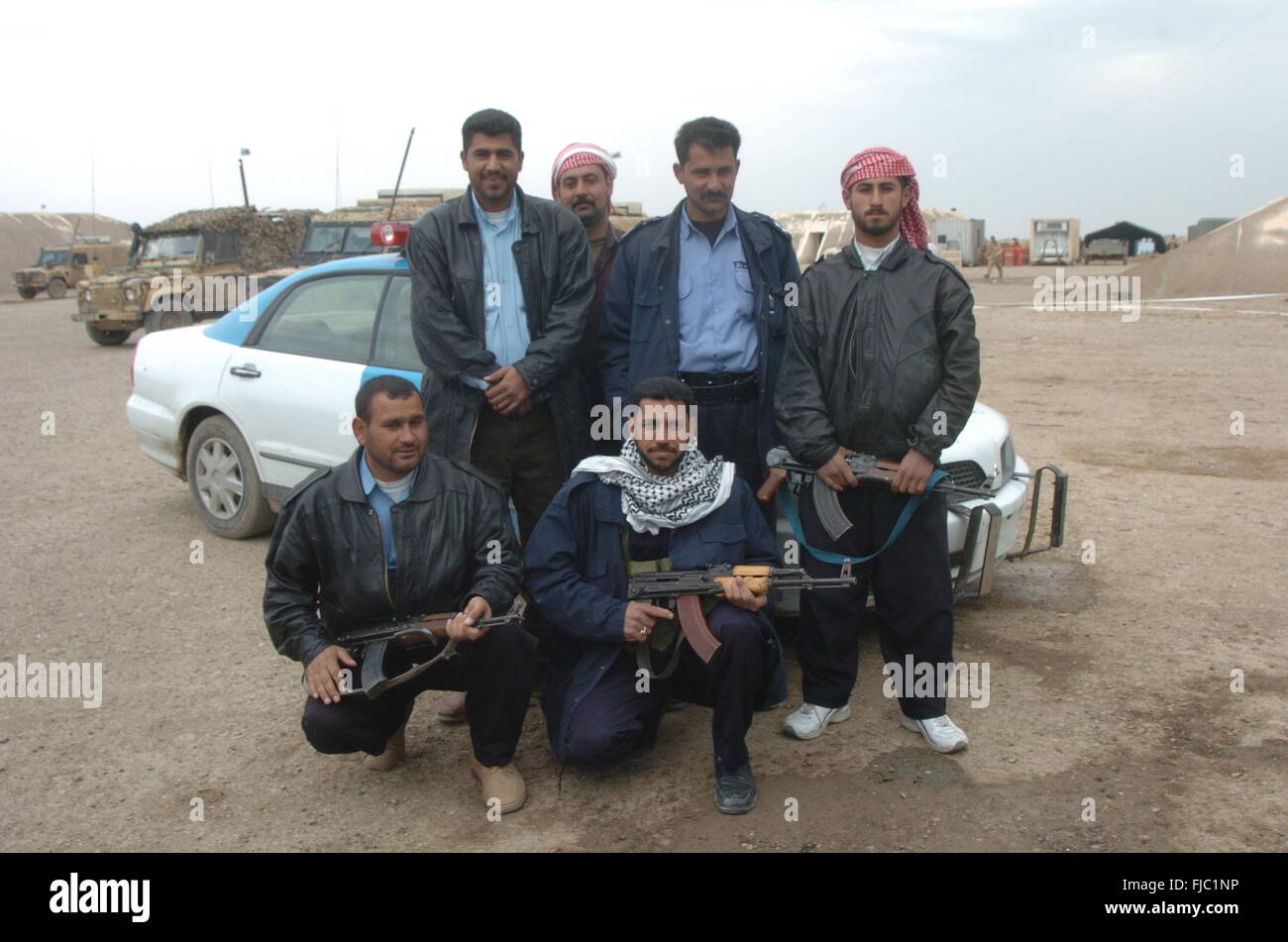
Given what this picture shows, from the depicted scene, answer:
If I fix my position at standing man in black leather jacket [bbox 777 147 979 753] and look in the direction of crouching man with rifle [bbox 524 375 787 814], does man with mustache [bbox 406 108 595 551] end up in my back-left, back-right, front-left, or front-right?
front-right

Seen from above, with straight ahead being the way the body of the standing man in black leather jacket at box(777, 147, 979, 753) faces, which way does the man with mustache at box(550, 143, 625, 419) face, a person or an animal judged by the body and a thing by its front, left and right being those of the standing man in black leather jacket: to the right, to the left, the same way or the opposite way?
the same way

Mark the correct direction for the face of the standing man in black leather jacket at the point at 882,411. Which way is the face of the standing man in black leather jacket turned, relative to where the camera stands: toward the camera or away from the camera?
toward the camera

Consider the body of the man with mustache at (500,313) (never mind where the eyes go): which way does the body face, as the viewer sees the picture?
toward the camera

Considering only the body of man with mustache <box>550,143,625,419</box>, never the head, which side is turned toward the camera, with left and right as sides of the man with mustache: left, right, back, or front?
front

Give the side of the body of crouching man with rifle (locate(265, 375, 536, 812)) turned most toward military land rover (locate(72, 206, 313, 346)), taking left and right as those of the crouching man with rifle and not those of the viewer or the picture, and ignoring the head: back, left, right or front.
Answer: back

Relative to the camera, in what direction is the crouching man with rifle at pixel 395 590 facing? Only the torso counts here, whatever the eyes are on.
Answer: toward the camera

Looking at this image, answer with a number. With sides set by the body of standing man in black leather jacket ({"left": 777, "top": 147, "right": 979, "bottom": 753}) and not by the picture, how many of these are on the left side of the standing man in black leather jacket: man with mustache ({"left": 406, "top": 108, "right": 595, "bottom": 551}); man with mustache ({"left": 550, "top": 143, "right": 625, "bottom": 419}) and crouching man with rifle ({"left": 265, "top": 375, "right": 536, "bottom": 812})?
0

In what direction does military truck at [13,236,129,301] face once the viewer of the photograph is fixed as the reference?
facing the viewer and to the left of the viewer

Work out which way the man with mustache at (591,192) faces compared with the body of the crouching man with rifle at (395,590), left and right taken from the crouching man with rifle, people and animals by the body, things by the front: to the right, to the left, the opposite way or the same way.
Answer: the same way

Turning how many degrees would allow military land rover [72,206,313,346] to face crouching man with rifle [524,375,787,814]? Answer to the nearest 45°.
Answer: approximately 45° to its left

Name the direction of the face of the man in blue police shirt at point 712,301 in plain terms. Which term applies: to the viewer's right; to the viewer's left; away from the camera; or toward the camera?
toward the camera
